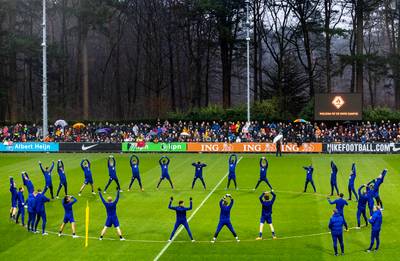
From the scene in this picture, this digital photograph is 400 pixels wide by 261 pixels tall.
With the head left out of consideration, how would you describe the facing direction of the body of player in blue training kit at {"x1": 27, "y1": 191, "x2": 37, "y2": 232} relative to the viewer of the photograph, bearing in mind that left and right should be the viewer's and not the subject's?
facing away from the viewer and to the right of the viewer

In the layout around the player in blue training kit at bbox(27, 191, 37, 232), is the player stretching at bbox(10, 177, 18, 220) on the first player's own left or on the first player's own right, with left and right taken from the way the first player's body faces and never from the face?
on the first player's own left

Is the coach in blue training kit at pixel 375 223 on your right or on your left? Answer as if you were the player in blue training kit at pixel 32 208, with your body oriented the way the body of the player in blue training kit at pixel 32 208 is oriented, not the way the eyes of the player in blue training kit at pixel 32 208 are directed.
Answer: on your right
